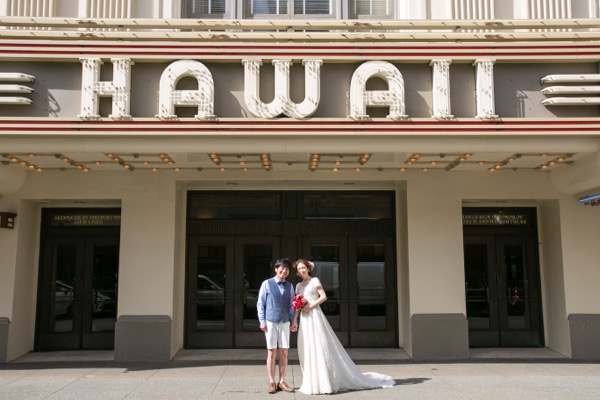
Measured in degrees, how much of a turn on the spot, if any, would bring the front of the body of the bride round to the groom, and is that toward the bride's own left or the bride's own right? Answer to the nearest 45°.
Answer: approximately 45° to the bride's own right

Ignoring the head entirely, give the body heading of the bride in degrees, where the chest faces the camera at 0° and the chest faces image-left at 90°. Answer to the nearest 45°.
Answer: approximately 45°

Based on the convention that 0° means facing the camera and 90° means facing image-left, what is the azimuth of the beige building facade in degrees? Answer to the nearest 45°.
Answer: approximately 0°

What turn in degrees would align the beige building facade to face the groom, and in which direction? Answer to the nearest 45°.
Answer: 0° — it already faces them
